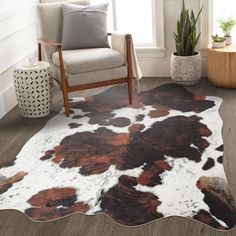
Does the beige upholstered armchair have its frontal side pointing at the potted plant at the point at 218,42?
no

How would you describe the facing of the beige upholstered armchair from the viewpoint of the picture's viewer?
facing the viewer and to the right of the viewer

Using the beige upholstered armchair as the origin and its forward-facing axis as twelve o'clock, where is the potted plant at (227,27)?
The potted plant is roughly at 10 o'clock from the beige upholstered armchair.

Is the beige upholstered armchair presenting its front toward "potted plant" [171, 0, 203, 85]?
no

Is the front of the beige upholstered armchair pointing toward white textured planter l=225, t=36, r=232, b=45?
no

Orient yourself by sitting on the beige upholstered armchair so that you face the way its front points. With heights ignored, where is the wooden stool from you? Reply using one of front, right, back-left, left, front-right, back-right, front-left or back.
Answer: front-left

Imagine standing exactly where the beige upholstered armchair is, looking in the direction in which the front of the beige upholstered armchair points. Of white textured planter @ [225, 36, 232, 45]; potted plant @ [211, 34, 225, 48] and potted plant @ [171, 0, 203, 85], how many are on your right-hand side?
0

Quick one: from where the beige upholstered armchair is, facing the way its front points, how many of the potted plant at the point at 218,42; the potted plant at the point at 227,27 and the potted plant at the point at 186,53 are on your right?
0
